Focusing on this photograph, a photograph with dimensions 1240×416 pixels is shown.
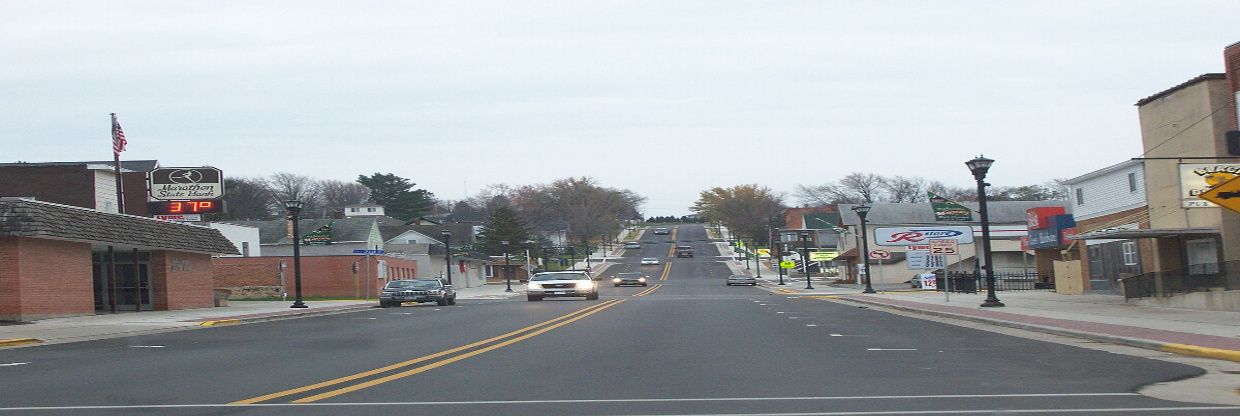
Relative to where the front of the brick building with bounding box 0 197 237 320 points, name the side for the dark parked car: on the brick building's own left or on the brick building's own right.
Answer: on the brick building's own left

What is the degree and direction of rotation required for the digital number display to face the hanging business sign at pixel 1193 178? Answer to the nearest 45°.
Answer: approximately 45° to its left

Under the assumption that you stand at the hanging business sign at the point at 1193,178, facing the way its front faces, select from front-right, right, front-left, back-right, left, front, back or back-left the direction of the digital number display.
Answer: right

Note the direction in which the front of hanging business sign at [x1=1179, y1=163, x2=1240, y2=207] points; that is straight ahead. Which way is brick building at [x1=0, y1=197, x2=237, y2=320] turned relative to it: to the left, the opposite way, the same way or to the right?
to the left

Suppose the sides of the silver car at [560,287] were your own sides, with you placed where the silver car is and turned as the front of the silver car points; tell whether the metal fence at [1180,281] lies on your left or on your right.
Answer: on your left

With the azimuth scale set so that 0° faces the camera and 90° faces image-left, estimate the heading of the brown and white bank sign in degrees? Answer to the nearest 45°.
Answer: approximately 0°

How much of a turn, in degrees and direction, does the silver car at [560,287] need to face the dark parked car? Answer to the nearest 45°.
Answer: approximately 90° to its right

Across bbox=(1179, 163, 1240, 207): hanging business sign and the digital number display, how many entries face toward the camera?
2
